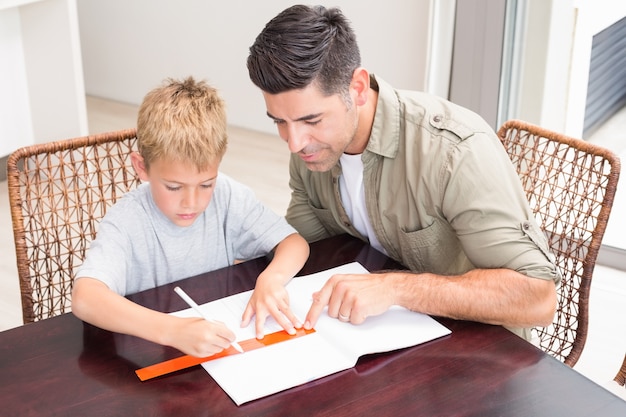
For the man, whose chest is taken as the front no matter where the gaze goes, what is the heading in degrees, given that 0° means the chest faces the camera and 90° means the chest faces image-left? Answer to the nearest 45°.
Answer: approximately 45°
